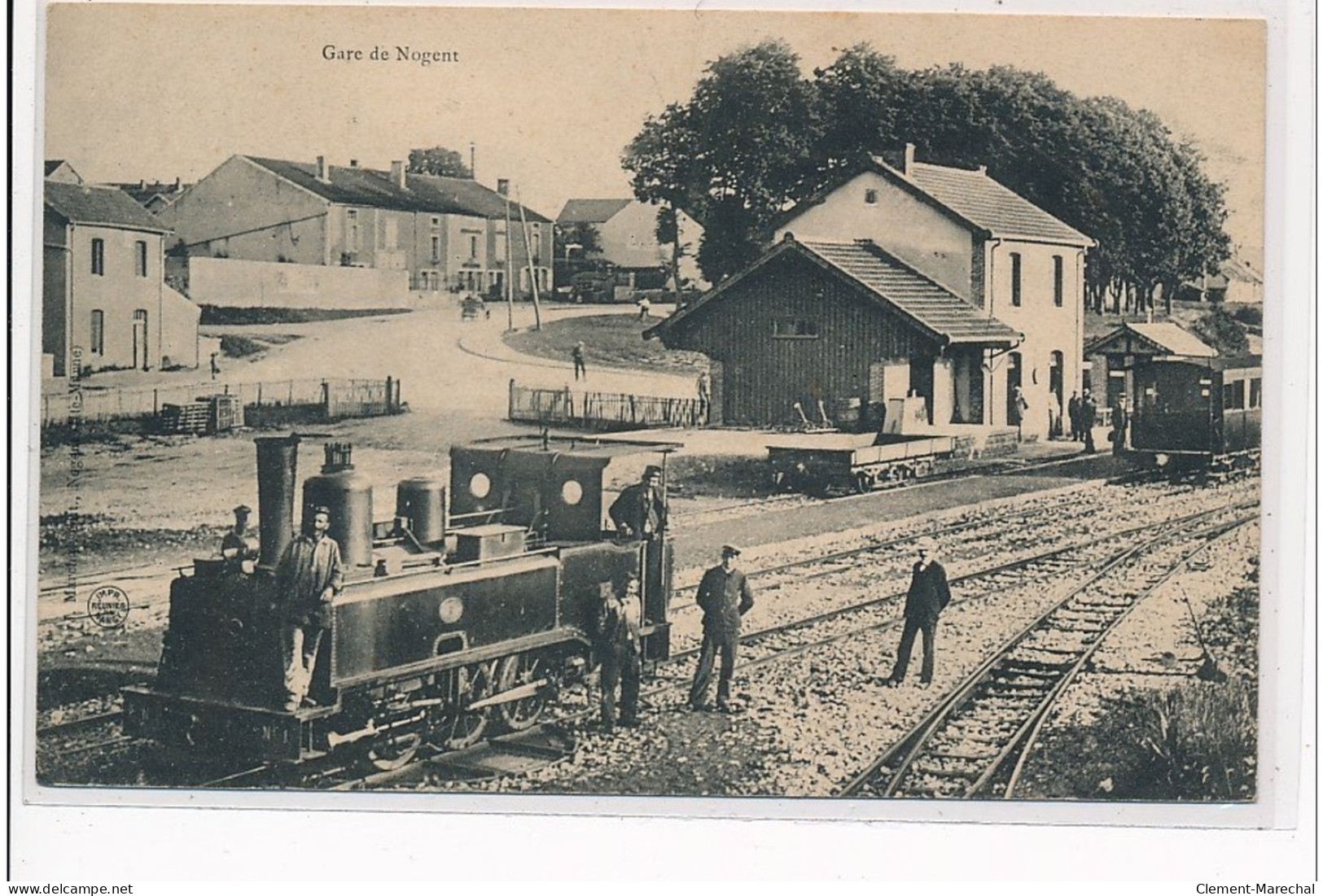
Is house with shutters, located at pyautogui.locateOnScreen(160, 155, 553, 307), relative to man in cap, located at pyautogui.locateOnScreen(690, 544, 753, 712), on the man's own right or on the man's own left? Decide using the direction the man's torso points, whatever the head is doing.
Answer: on the man's own right

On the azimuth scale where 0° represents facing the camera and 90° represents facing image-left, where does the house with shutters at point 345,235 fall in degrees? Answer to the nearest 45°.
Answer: approximately 315°

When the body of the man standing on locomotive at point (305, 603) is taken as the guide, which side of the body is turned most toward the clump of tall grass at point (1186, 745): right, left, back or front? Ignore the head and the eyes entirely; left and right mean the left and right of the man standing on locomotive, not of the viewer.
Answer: left

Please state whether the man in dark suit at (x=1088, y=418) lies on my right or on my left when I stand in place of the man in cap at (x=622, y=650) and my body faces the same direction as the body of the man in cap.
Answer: on my left

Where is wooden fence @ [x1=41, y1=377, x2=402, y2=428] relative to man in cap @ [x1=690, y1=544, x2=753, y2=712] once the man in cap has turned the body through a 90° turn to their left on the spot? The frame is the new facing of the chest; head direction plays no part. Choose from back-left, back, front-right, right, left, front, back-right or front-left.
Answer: back

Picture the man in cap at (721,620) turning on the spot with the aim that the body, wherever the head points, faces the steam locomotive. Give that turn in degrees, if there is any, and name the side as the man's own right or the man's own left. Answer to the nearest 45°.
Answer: approximately 90° to the man's own right
